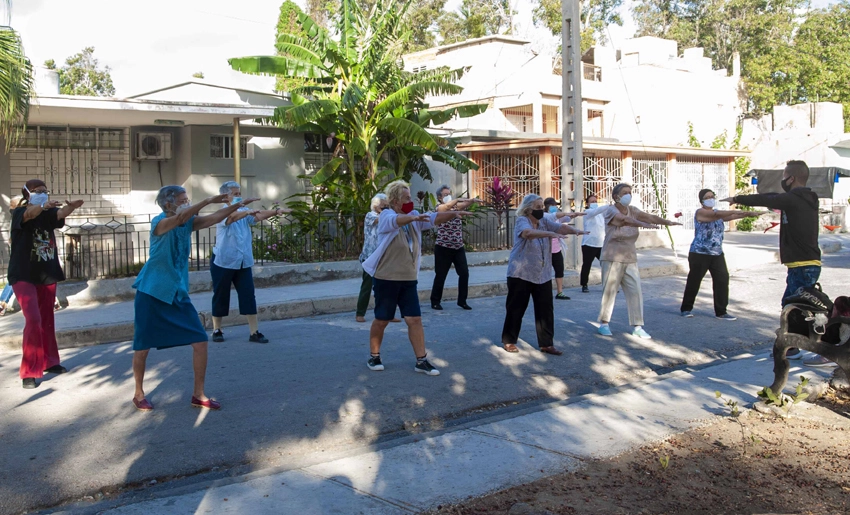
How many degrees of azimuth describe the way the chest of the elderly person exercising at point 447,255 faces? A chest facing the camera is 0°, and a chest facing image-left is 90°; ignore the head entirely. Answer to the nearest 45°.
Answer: approximately 315°

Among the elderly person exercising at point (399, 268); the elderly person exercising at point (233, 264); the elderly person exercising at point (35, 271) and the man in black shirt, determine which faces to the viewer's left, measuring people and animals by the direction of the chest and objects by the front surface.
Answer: the man in black shirt

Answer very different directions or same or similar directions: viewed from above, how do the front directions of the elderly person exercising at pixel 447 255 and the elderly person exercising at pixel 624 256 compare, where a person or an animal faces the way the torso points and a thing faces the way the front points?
same or similar directions

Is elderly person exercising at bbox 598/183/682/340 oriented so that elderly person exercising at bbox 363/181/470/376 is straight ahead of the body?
no

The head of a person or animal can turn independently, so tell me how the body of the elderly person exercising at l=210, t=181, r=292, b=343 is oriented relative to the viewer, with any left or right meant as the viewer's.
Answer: facing the viewer and to the right of the viewer

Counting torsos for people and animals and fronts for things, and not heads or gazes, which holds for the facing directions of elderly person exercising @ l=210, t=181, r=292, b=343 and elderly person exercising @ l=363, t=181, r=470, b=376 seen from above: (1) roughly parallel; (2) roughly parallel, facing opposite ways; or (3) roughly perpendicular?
roughly parallel

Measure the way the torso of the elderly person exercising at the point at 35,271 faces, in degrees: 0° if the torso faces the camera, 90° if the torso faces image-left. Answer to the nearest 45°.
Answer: approximately 315°

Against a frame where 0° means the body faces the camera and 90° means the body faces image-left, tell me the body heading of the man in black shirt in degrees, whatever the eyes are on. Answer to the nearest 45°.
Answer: approximately 90°

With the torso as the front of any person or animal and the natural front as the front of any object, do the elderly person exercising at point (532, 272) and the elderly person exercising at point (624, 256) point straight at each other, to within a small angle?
no

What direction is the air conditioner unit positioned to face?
toward the camera

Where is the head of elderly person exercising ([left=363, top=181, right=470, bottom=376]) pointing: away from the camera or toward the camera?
toward the camera

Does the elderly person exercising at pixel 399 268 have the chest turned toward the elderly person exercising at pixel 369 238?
no

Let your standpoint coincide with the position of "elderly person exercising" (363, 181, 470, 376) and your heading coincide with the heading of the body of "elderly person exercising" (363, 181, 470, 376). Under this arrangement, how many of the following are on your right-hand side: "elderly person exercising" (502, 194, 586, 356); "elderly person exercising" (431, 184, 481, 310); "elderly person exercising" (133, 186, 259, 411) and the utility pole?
1

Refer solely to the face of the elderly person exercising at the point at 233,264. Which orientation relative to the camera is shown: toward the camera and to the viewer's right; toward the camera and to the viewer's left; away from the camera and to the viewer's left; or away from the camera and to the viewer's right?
toward the camera and to the viewer's right

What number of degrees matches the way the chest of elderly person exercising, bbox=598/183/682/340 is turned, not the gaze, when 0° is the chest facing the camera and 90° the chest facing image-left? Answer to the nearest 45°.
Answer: approximately 315°

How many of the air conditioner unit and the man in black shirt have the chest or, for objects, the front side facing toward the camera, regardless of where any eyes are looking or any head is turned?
1

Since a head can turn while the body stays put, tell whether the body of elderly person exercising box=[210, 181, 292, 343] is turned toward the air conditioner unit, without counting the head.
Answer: no

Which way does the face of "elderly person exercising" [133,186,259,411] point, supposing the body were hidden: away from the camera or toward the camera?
toward the camera
